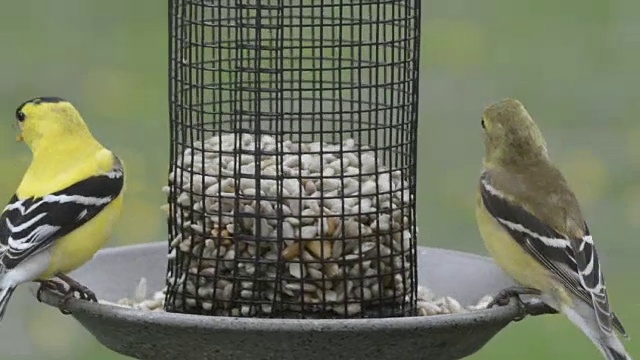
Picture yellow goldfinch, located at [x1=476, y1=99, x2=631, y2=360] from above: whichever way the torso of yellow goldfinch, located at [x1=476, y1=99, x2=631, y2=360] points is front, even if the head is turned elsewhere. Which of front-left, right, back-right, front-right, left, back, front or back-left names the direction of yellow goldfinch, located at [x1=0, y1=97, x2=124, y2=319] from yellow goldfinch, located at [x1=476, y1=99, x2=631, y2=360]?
front-left

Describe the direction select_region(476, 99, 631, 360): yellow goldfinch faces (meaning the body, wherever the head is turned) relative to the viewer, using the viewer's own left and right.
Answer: facing away from the viewer and to the left of the viewer

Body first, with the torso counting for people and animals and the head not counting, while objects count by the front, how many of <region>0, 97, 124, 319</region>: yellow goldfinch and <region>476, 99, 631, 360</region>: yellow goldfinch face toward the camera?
0
